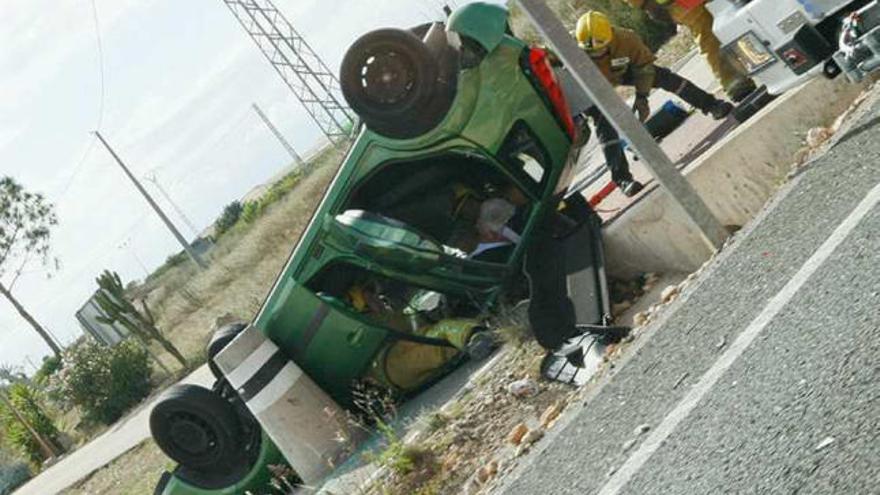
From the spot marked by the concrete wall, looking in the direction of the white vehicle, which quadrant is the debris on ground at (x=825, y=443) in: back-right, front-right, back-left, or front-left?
back-right
